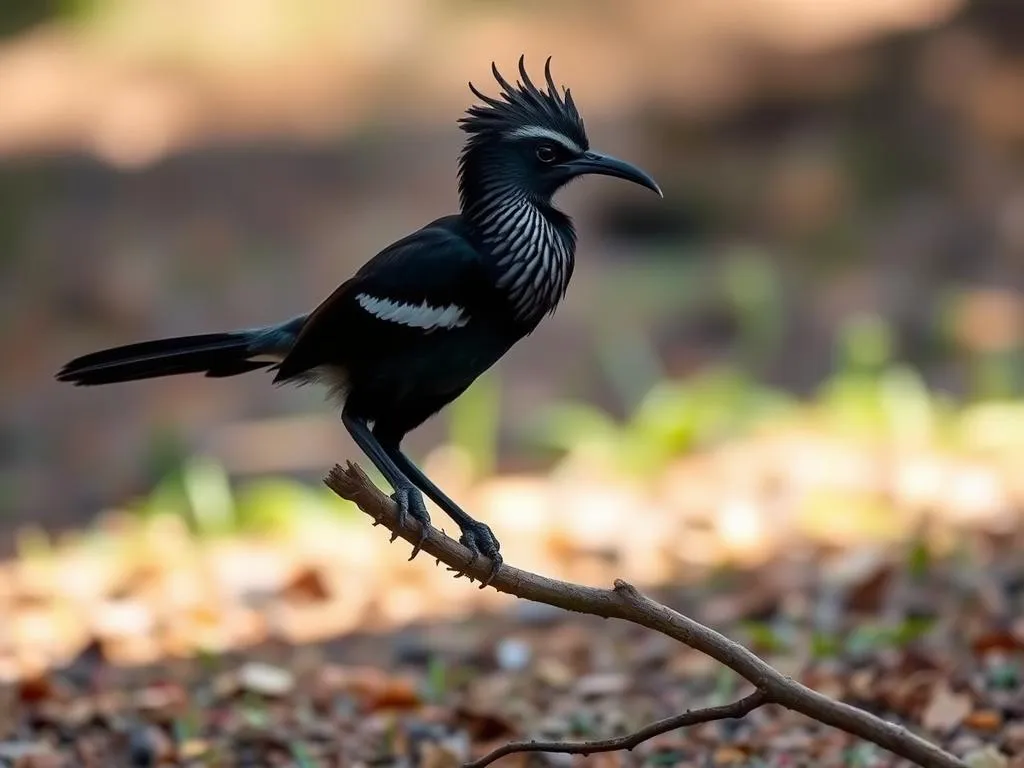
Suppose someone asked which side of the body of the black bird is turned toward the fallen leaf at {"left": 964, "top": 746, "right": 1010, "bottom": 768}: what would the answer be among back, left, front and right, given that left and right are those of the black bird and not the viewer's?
front

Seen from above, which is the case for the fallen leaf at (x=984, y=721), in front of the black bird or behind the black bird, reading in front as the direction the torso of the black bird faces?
in front

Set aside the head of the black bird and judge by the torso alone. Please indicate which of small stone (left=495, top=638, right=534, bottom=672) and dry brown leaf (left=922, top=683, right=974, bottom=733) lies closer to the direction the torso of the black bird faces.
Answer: the dry brown leaf

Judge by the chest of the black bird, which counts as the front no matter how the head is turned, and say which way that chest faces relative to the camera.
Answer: to the viewer's right

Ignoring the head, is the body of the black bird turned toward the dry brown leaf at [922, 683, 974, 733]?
yes

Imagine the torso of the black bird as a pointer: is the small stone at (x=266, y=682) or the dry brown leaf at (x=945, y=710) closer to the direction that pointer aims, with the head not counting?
the dry brown leaf

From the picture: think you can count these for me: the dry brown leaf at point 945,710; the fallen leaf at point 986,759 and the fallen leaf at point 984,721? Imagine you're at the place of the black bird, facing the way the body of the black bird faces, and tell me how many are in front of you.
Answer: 3
